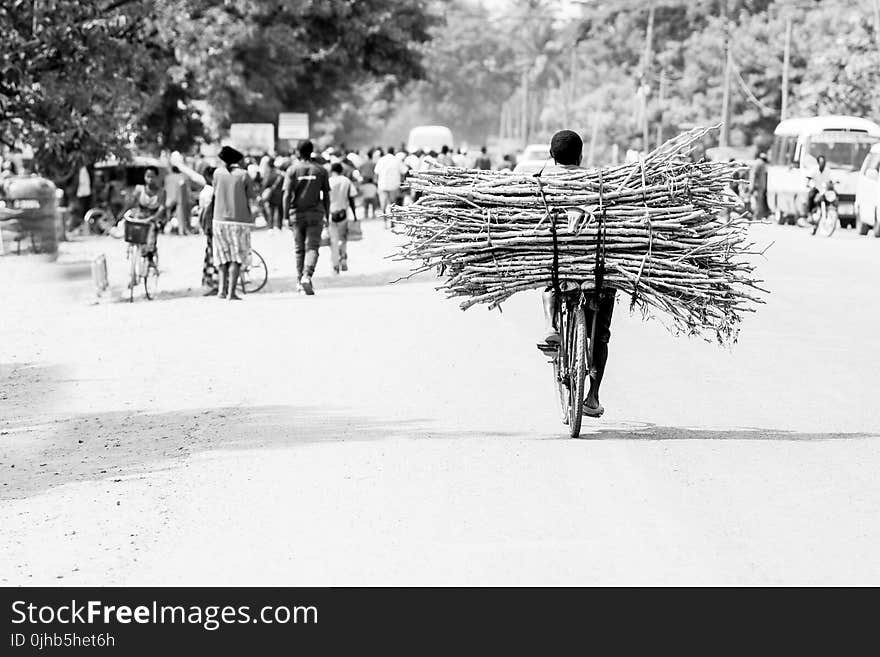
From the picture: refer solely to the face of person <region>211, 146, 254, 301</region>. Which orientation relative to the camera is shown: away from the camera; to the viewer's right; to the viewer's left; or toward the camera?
away from the camera

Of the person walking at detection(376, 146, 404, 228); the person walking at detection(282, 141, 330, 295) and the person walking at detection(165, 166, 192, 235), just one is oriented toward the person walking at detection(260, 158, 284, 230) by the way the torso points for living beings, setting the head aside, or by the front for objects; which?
the person walking at detection(282, 141, 330, 295)

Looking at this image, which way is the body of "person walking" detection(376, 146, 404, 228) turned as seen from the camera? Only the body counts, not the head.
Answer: away from the camera

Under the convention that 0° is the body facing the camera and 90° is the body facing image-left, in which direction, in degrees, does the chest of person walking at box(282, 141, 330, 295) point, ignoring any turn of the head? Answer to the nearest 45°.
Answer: approximately 180°

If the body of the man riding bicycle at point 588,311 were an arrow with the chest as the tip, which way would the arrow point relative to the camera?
away from the camera

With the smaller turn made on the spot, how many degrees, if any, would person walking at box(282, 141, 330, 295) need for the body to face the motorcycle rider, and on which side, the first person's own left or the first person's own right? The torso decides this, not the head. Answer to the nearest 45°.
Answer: approximately 45° to the first person's own right

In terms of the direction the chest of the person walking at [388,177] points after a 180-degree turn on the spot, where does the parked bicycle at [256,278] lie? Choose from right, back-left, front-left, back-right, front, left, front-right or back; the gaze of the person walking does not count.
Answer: front

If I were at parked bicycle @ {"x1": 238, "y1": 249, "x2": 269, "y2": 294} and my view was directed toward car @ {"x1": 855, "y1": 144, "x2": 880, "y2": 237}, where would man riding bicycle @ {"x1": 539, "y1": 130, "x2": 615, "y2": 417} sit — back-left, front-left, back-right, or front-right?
back-right

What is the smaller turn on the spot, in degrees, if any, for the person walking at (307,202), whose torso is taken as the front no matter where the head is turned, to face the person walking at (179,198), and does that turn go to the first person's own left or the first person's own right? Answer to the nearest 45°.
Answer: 0° — they already face them
